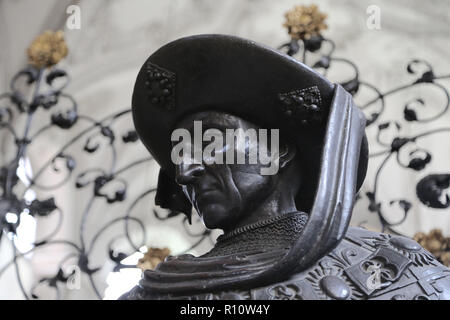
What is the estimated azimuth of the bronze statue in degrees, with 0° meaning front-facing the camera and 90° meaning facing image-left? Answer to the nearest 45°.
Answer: approximately 45°
